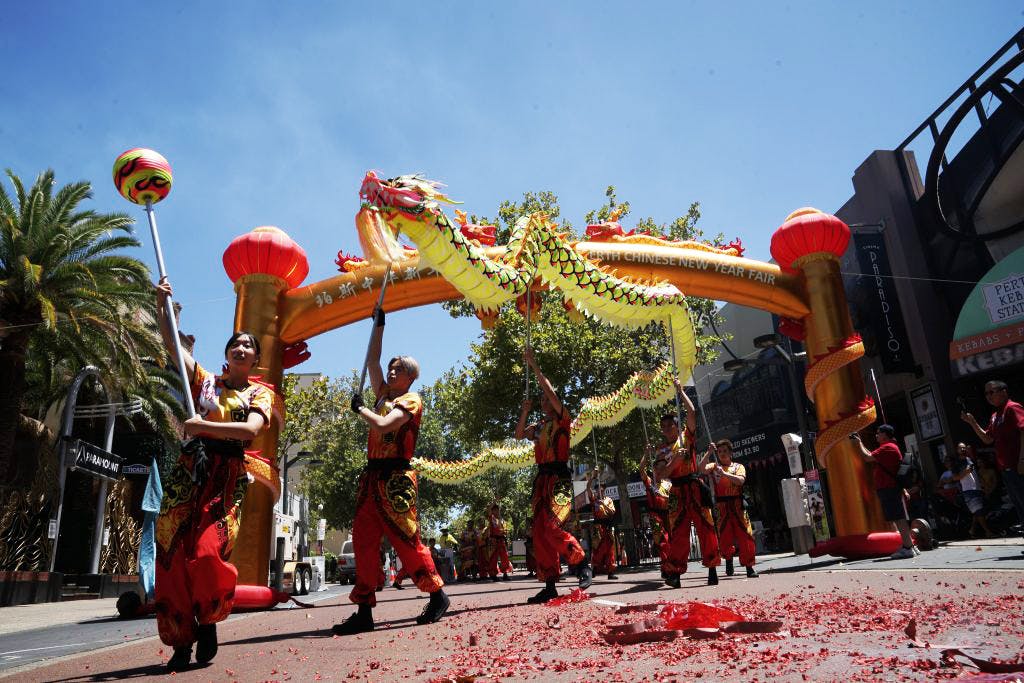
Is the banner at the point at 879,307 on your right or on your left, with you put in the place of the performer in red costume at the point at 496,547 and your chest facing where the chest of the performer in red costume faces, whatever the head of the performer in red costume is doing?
on your left

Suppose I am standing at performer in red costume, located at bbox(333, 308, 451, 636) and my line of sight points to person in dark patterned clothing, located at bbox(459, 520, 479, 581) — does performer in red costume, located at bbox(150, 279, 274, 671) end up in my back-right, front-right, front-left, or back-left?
back-left

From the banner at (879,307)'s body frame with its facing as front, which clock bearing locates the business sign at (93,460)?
The business sign is roughly at 2 o'clock from the banner.

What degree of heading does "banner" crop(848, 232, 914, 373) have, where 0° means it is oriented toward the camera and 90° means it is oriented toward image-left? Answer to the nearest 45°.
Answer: approximately 0°

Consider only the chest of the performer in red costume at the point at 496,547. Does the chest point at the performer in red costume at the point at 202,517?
yes

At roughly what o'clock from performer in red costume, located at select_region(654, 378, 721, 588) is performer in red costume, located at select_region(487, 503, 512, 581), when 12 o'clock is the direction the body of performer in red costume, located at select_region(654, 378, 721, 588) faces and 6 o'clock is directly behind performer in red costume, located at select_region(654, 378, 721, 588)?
performer in red costume, located at select_region(487, 503, 512, 581) is roughly at 5 o'clock from performer in red costume, located at select_region(654, 378, 721, 588).

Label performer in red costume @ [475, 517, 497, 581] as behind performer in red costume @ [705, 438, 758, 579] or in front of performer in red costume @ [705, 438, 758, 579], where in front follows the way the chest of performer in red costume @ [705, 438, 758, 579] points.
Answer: behind
